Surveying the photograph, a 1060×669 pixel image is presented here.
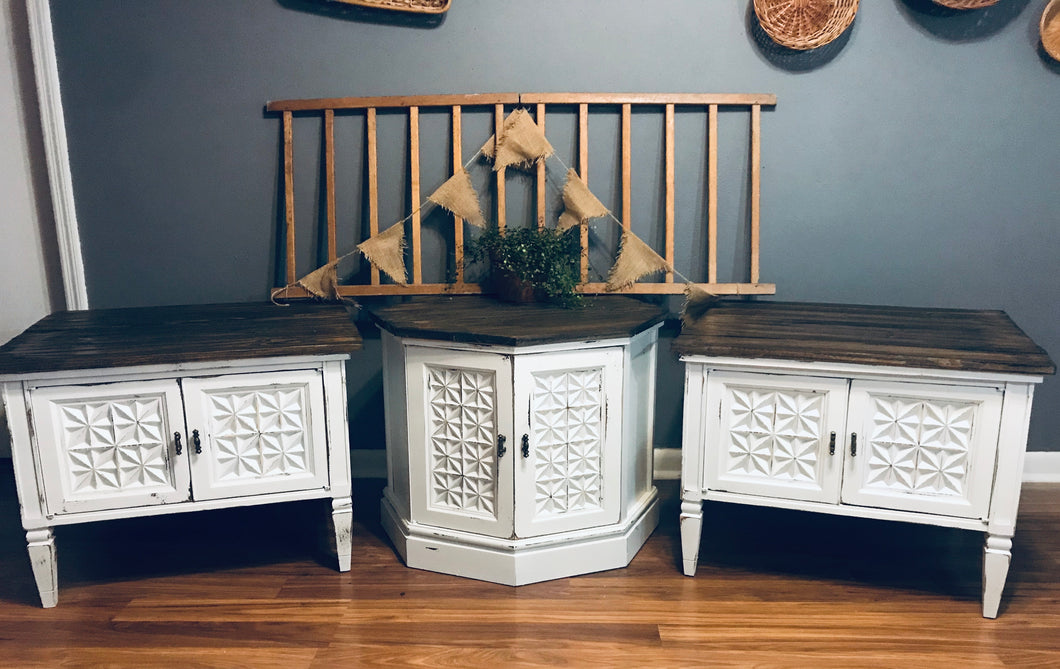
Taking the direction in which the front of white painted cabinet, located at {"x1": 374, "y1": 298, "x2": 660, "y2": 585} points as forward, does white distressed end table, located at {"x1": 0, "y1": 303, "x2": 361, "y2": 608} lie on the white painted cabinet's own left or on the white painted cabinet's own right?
on the white painted cabinet's own right

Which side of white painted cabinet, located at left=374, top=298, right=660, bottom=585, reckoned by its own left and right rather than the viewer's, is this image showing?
front

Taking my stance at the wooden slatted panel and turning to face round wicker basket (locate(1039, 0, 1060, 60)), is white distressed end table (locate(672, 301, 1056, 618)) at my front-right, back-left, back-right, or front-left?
front-right

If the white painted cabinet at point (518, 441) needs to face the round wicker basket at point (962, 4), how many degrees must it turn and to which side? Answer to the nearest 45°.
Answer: approximately 90° to its left

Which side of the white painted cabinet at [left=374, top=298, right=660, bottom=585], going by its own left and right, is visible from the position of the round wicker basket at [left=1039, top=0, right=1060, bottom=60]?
left

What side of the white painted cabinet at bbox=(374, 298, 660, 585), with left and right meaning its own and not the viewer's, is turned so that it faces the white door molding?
right
